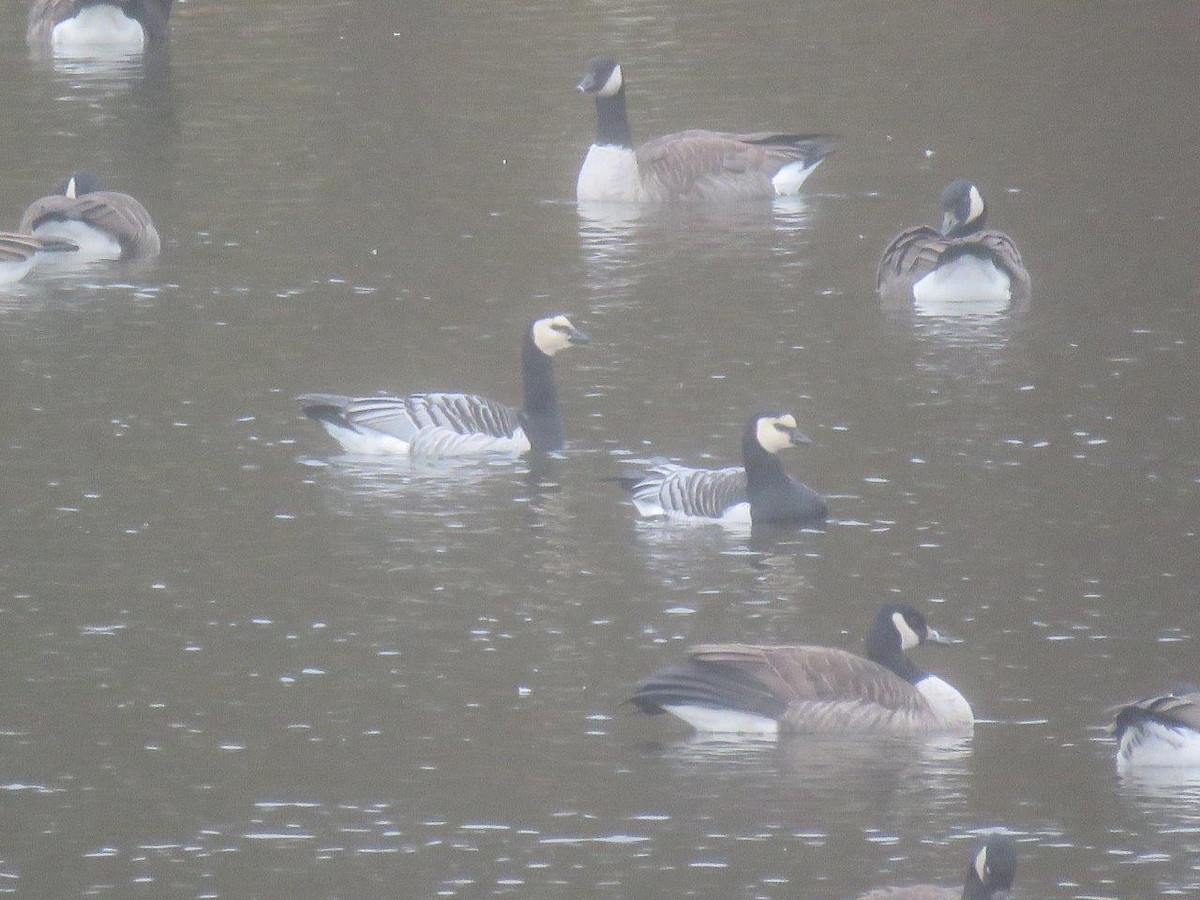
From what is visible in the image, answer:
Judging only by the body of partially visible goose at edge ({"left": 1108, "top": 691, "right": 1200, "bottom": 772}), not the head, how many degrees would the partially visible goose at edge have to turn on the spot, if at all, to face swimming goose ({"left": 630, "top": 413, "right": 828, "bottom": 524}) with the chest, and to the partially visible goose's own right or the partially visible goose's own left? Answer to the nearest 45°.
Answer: approximately 135° to the partially visible goose's own left

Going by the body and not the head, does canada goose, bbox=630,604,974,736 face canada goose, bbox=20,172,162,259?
no

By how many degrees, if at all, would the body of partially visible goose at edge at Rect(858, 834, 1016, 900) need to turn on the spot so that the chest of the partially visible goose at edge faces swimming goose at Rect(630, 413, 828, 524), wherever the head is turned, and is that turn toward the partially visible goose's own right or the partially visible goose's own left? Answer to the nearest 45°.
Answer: approximately 90° to the partially visible goose's own left

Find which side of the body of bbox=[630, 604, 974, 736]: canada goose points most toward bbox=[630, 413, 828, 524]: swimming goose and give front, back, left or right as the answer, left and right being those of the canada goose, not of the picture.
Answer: left

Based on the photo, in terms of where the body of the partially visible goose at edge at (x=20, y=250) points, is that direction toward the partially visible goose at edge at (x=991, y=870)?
no

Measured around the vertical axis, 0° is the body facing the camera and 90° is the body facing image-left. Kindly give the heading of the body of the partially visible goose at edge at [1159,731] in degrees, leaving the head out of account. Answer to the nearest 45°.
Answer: approximately 270°

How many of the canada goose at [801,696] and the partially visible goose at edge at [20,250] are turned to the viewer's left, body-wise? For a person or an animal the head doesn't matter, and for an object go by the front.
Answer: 1

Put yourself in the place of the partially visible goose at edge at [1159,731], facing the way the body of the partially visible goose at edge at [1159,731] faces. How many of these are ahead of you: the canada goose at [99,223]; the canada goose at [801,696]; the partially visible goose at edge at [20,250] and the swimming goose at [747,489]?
0

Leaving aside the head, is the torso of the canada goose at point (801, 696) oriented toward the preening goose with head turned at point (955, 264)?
no

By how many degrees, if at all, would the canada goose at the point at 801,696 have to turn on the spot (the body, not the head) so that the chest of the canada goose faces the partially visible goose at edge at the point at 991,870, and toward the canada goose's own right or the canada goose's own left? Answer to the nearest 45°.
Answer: approximately 90° to the canada goose's own right

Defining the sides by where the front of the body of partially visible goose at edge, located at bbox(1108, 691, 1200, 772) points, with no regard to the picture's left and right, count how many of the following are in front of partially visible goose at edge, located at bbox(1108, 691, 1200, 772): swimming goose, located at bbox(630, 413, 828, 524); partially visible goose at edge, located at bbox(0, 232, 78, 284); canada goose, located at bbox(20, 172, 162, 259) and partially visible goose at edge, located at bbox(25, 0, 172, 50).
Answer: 0

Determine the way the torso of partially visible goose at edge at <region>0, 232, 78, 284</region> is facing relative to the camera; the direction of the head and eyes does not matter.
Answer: to the viewer's left

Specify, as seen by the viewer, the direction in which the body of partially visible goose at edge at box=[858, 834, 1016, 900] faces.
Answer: to the viewer's right

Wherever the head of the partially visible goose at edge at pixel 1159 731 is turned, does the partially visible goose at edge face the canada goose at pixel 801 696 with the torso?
no

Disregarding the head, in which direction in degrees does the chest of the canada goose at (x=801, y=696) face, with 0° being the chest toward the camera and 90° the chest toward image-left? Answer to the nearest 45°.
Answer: approximately 270°

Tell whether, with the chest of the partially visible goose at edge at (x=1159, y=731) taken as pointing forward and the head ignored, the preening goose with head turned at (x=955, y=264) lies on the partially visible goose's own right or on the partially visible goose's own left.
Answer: on the partially visible goose's own left

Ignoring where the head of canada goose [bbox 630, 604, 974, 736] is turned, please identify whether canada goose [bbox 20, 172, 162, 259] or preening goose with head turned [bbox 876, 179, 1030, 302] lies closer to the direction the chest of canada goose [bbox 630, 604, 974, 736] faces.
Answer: the preening goose with head turned

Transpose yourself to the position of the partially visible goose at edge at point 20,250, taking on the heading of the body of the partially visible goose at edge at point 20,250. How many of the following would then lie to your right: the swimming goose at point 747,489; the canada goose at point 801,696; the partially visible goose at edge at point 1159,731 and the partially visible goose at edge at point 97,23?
1
